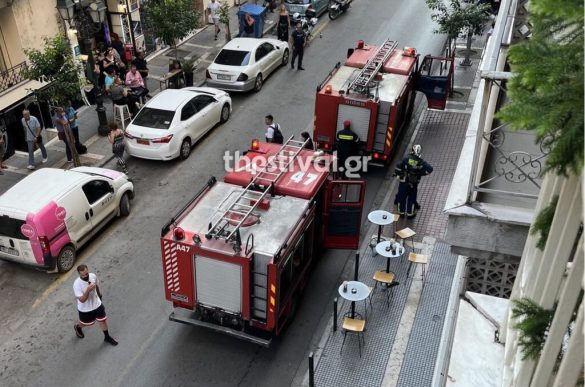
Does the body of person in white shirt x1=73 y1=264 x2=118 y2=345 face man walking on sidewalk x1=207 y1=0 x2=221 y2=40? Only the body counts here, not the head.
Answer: no

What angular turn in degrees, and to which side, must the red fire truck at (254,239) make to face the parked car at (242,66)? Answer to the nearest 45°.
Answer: approximately 45° to its left

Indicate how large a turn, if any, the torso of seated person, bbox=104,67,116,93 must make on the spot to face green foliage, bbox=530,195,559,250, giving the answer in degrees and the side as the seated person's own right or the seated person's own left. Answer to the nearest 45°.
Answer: approximately 90° to the seated person's own right

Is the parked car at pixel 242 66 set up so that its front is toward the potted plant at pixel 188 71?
no

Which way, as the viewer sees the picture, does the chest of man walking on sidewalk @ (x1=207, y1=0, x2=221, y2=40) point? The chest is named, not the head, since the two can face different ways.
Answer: toward the camera

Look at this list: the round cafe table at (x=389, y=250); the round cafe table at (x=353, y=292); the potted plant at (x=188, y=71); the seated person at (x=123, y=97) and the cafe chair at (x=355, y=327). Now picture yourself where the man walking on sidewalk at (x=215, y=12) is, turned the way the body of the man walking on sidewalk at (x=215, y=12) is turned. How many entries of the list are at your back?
0

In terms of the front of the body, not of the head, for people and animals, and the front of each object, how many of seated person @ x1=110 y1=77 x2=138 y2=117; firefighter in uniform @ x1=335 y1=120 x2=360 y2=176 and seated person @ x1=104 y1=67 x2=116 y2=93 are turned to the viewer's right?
2

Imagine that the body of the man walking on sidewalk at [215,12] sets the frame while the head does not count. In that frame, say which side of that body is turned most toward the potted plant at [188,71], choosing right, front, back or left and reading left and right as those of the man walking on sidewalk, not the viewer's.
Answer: front

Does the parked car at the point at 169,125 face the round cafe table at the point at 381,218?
no

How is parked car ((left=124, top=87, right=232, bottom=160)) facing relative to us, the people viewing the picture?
facing away from the viewer and to the right of the viewer
